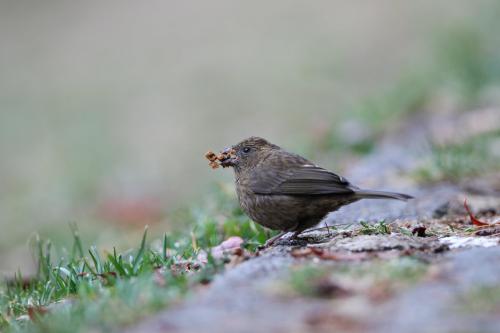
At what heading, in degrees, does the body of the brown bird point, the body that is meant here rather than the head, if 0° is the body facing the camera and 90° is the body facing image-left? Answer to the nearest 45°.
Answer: approximately 90°
